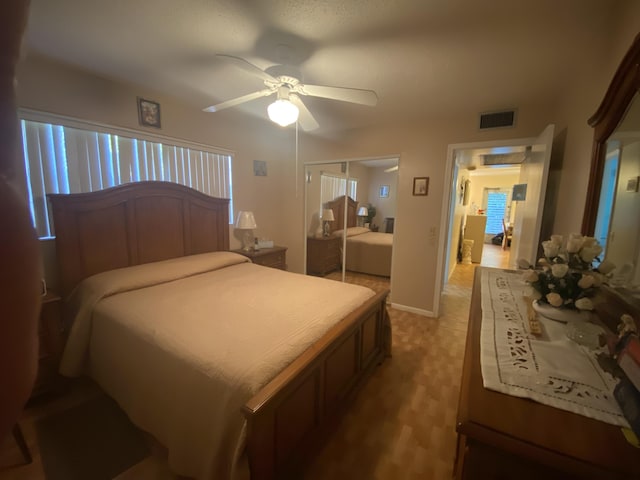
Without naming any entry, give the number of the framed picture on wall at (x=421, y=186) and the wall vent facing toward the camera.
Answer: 2

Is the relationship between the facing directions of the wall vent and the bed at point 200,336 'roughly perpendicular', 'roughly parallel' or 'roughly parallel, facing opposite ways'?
roughly perpendicular

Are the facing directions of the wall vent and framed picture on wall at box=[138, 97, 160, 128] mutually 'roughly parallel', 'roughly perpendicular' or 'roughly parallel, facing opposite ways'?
roughly perpendicular

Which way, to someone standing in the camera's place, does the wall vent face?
facing the viewer

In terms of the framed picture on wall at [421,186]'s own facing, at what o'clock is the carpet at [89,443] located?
The carpet is roughly at 1 o'clock from the framed picture on wall.

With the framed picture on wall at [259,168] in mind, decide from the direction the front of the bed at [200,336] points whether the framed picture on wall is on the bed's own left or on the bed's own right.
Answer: on the bed's own left

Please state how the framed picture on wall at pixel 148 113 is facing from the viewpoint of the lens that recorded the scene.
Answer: facing the viewer and to the right of the viewer

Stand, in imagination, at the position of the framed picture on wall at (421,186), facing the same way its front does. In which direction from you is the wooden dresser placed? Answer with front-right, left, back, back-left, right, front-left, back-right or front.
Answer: front

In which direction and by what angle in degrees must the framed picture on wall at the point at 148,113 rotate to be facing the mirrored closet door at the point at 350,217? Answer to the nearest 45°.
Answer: approximately 45° to its left

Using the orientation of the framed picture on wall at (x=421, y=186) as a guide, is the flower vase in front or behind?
in front

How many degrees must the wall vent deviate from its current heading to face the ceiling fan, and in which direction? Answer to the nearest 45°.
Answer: approximately 45° to its right

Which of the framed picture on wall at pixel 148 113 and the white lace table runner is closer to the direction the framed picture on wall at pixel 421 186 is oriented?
the white lace table runner

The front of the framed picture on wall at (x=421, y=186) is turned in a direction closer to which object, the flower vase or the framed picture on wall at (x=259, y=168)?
the flower vase

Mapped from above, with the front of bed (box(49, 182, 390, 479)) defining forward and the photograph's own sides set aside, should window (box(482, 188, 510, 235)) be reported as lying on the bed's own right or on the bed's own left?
on the bed's own left

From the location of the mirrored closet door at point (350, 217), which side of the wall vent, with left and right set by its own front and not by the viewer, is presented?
right

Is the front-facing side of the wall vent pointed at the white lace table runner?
yes

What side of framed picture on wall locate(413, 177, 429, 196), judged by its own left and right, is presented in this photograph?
front

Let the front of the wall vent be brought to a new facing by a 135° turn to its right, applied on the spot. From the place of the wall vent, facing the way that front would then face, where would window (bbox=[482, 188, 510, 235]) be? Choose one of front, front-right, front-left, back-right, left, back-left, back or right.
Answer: front-right

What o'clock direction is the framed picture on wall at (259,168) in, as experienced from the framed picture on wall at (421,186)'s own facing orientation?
the framed picture on wall at (259,168) is roughly at 3 o'clock from the framed picture on wall at (421,186).

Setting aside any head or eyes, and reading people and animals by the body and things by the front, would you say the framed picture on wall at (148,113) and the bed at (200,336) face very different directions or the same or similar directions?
same or similar directions
